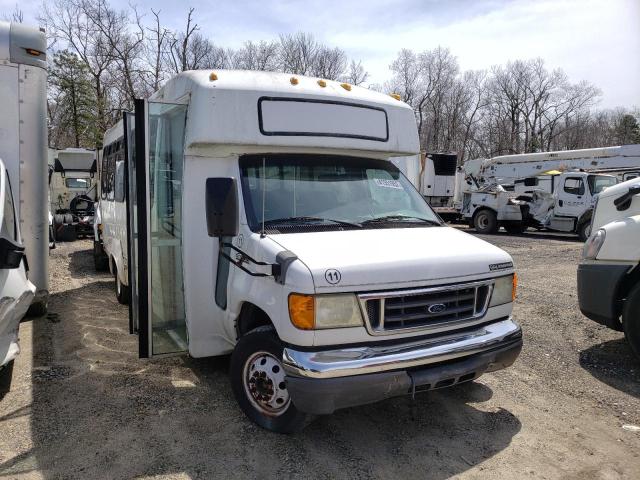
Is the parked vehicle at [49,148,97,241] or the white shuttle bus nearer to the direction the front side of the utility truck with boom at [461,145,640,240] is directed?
the white shuttle bus

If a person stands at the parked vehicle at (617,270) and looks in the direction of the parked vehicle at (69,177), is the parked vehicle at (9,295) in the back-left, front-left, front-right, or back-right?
front-left

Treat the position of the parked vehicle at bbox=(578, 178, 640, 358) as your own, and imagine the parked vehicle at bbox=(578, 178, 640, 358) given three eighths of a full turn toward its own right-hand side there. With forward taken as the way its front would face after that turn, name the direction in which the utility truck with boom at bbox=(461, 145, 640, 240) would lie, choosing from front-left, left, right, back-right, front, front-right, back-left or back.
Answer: front-left

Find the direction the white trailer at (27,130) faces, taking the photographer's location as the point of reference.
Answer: facing the viewer

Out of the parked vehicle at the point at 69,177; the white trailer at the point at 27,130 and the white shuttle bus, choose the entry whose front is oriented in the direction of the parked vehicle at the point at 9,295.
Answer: the white trailer

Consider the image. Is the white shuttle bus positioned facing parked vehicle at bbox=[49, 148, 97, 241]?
no

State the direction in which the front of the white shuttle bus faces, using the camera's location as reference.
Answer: facing the viewer and to the right of the viewer

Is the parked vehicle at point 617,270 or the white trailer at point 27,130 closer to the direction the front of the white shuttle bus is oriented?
the parked vehicle

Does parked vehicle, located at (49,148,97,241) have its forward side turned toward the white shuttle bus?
no
